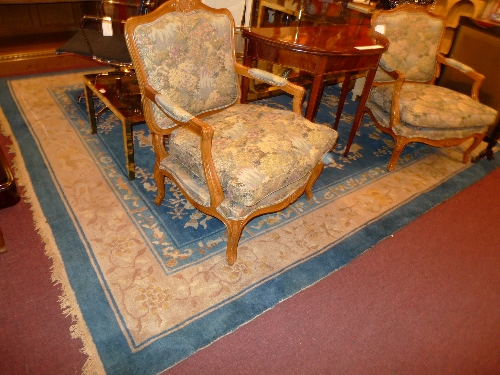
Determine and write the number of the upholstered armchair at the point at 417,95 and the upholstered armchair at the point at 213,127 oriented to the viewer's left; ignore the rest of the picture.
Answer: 0

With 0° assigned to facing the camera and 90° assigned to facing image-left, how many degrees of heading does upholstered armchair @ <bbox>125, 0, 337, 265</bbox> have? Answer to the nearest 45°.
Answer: approximately 315°

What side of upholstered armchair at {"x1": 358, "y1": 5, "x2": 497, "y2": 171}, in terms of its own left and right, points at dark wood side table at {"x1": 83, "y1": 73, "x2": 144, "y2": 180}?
right

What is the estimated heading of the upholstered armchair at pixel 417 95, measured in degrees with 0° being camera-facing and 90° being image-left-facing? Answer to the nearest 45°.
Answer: approximately 315°

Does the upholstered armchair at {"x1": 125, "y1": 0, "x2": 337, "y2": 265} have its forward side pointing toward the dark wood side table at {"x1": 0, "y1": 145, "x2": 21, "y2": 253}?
no

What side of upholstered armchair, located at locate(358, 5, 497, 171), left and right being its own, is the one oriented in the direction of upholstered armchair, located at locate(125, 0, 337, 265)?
right

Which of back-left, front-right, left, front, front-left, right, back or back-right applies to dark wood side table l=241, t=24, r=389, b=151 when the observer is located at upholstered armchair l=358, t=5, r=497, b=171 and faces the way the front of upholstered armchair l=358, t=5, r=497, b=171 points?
right

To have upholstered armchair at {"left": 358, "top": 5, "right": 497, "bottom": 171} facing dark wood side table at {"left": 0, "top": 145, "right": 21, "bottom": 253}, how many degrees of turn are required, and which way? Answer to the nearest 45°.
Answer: approximately 90° to its right

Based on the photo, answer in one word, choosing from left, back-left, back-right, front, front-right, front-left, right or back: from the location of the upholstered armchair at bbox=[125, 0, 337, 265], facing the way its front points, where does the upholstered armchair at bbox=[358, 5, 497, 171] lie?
left

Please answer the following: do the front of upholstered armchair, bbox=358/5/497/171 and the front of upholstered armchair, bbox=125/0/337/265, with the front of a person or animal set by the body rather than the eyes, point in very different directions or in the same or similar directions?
same or similar directions

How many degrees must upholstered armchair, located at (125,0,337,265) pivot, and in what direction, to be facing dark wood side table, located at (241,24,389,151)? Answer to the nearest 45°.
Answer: approximately 90° to its left
